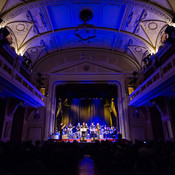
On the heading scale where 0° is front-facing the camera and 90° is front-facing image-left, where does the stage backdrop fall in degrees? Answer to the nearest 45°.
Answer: approximately 0°
